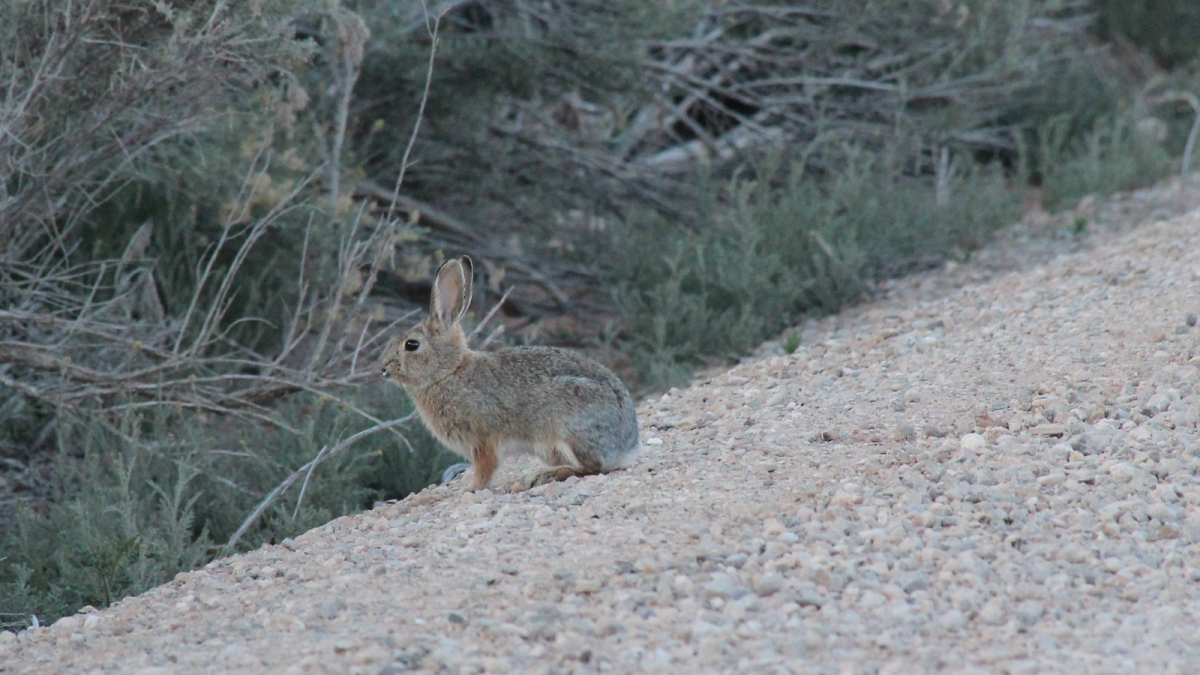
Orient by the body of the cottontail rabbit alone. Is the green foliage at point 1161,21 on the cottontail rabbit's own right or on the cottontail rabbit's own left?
on the cottontail rabbit's own right

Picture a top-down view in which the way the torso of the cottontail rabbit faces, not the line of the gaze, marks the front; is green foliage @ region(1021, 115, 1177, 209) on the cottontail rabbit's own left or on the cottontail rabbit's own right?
on the cottontail rabbit's own right

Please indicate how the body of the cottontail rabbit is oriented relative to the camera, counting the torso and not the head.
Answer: to the viewer's left

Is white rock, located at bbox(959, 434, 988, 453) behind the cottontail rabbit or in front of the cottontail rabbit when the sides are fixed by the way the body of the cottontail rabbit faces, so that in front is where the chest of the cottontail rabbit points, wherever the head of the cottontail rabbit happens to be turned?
behind

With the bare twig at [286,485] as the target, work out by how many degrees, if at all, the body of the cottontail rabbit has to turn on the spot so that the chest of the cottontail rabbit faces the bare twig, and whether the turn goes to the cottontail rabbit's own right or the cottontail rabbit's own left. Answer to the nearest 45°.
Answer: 0° — it already faces it

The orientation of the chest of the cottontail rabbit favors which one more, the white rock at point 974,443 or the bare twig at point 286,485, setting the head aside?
the bare twig

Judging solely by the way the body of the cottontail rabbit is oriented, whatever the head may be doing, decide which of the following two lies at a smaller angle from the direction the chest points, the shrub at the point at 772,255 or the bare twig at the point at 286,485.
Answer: the bare twig
